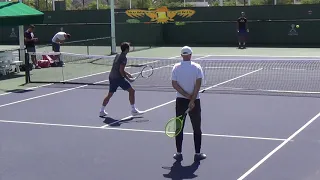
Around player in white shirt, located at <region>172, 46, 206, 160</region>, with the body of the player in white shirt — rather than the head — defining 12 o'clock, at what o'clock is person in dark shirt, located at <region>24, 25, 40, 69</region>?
The person in dark shirt is roughly at 11 o'clock from the player in white shirt.

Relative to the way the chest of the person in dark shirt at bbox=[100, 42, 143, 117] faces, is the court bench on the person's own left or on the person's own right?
on the person's own left

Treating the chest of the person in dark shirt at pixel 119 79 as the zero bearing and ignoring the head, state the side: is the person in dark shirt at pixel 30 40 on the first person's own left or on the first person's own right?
on the first person's own left

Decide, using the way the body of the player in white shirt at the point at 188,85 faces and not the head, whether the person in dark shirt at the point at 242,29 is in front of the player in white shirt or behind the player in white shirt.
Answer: in front

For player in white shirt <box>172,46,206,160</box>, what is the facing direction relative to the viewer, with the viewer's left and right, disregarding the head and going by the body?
facing away from the viewer

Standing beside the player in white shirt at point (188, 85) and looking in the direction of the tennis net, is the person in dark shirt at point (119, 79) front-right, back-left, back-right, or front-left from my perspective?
front-left

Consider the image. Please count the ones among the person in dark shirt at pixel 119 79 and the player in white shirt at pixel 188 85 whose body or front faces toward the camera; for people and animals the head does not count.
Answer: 0

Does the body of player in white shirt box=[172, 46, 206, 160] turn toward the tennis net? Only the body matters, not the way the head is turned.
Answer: yes

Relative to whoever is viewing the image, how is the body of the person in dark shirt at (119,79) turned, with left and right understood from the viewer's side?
facing away from the viewer and to the right of the viewer

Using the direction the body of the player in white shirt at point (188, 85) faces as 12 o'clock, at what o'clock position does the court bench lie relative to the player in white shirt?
The court bench is roughly at 11 o'clock from the player in white shirt.

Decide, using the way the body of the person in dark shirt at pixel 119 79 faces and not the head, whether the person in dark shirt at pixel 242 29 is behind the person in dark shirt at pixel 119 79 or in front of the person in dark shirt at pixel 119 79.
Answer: in front
